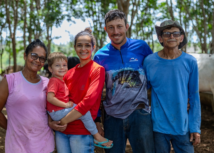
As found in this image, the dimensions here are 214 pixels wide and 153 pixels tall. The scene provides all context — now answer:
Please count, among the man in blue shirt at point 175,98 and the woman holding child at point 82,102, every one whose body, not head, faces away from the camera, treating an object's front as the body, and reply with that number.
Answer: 0

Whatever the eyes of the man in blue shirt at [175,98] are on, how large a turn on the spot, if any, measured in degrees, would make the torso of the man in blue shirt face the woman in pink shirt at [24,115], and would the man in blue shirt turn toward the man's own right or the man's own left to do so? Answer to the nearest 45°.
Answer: approximately 45° to the man's own right

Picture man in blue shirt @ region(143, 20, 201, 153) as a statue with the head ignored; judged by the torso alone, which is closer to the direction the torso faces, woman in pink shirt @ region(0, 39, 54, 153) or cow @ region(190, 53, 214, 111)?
the woman in pink shirt

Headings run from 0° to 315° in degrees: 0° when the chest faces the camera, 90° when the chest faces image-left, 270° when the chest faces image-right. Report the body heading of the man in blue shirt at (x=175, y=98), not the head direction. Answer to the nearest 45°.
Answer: approximately 0°

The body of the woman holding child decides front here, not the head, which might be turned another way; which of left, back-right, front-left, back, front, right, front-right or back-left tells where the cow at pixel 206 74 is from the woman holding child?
back

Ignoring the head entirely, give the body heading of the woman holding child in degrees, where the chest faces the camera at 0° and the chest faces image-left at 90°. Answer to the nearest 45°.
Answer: approximately 45°

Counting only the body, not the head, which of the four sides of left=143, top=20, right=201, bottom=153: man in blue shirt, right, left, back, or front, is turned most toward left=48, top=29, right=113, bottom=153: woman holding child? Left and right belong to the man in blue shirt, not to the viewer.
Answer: right

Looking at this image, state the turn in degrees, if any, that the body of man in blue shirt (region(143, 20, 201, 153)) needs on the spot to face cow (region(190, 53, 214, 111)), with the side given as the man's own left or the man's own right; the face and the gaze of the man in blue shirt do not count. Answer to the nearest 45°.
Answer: approximately 180°
